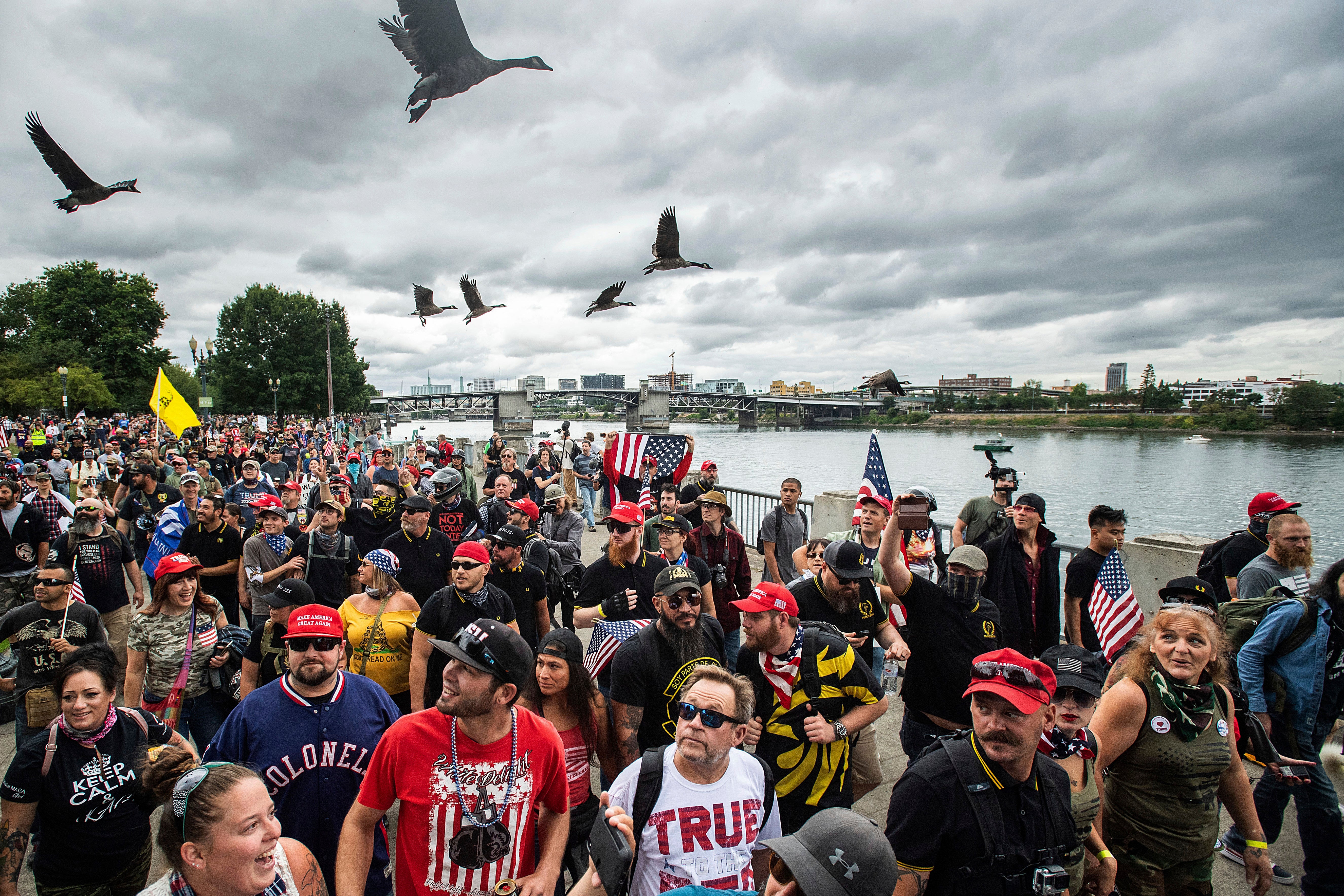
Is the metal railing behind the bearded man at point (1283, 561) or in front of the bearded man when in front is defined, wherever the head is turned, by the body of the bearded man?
behind

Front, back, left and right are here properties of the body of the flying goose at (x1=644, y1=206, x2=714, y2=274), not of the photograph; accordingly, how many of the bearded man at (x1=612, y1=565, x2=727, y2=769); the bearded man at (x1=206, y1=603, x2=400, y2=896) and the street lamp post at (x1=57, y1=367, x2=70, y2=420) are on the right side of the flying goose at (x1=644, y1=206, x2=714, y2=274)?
2

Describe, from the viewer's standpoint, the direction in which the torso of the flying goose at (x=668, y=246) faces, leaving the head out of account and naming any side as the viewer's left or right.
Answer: facing to the right of the viewer

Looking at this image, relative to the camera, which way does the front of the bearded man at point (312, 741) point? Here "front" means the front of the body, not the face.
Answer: toward the camera

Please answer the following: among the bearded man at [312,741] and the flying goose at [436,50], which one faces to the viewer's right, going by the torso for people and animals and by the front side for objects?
the flying goose

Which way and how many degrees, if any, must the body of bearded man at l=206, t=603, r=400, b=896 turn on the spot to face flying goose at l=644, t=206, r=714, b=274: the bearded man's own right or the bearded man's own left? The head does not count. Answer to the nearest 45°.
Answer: approximately 135° to the bearded man's own left
